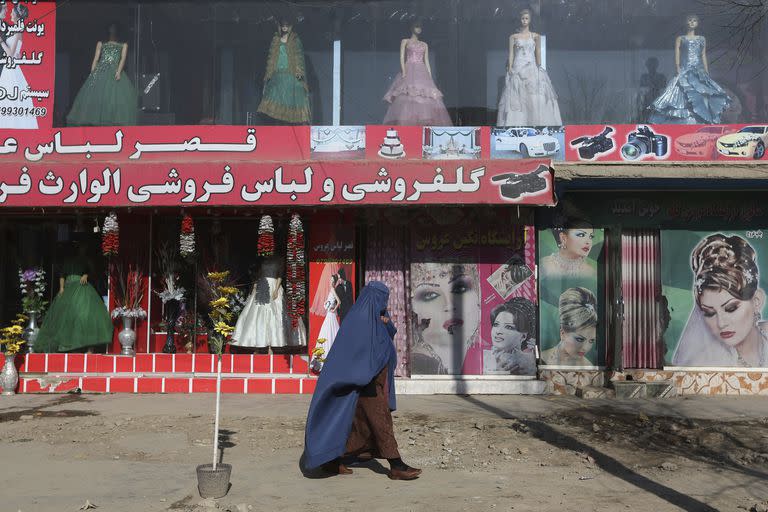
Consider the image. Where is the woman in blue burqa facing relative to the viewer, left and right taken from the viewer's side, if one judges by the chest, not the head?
facing to the right of the viewer

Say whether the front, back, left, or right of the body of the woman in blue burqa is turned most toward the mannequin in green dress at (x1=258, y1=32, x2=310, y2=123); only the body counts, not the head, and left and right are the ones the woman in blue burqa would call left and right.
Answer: left

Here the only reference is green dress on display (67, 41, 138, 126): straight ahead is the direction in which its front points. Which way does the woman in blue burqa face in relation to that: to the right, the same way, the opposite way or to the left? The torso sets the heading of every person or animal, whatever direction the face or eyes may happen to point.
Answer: to the left

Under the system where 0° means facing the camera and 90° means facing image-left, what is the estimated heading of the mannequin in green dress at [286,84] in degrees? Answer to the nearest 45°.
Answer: approximately 0°

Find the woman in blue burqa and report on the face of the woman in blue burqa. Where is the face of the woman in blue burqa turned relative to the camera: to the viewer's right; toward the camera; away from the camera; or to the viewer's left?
to the viewer's right
